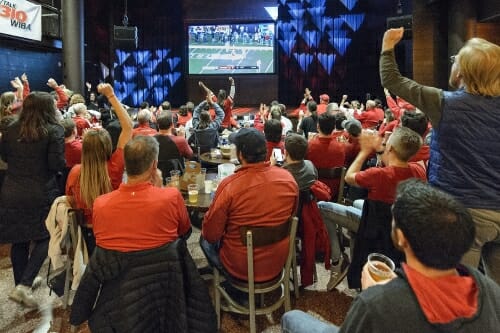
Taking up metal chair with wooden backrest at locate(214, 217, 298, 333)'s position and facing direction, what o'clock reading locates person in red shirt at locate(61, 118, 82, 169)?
The person in red shirt is roughly at 12 o'clock from the metal chair with wooden backrest.

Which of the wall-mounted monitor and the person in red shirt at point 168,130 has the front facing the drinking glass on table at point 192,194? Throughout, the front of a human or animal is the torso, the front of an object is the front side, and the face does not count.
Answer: the wall-mounted monitor

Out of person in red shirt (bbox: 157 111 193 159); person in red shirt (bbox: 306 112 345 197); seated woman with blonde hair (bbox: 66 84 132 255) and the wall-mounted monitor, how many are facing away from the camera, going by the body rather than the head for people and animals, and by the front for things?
3

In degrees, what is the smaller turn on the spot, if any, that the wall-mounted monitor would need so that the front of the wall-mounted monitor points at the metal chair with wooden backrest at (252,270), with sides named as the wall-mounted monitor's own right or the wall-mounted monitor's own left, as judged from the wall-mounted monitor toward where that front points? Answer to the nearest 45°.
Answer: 0° — it already faces it

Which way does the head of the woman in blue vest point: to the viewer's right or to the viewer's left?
to the viewer's left

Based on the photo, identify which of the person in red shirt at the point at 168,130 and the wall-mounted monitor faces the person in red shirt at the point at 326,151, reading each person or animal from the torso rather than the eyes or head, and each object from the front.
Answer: the wall-mounted monitor

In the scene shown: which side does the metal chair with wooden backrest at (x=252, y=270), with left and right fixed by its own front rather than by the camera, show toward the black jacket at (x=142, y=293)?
left

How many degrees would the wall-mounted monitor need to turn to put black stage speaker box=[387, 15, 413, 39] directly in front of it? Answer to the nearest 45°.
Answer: approximately 45° to its left

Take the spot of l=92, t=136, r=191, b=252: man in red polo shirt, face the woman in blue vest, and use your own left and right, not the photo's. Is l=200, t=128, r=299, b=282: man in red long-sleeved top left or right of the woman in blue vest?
left

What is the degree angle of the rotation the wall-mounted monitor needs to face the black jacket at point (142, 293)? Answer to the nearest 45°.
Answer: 0° — it already faces it

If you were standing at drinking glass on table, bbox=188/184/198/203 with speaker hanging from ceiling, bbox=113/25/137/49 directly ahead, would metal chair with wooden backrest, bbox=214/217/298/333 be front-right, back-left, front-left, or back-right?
back-right

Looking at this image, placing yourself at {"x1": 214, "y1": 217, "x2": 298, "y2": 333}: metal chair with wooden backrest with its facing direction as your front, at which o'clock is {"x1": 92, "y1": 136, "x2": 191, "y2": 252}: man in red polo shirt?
The man in red polo shirt is roughly at 9 o'clock from the metal chair with wooden backrest.

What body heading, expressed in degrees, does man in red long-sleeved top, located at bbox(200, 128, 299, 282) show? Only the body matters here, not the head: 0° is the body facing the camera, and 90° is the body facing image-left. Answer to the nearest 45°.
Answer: approximately 135°

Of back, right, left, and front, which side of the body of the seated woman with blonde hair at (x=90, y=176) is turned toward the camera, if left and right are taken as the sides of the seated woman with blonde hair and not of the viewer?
back
